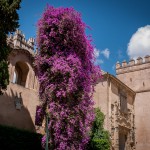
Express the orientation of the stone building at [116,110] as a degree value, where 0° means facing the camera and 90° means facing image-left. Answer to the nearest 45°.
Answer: approximately 315°

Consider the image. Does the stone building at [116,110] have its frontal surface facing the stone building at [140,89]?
no

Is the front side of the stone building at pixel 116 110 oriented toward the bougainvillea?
no

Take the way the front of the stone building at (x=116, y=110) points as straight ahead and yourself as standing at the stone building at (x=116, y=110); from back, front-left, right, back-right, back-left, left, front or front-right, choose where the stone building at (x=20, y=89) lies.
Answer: right

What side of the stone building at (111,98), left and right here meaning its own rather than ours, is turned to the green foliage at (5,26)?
right
